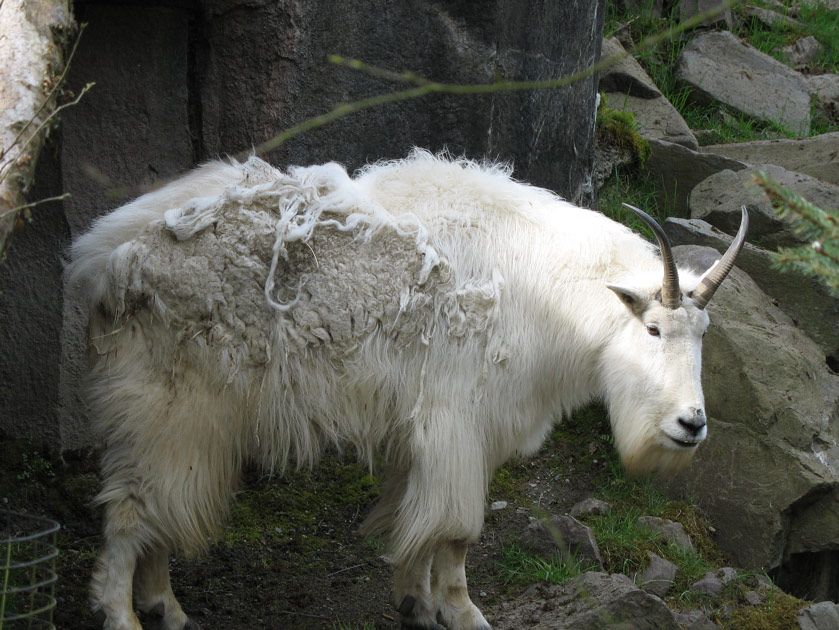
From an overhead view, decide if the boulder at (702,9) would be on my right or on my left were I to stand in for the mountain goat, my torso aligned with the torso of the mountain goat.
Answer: on my left

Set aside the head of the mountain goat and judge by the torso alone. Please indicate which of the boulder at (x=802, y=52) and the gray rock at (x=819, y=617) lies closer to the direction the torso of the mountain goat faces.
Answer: the gray rock

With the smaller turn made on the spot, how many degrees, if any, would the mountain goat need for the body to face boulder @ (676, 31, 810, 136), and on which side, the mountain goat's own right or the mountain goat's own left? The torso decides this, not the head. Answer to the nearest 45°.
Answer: approximately 45° to the mountain goat's own left

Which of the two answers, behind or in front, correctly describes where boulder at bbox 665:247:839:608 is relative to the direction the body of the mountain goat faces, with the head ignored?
in front

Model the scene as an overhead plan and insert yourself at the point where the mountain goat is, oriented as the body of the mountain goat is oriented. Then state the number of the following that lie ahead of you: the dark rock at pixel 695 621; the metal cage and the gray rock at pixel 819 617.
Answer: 2

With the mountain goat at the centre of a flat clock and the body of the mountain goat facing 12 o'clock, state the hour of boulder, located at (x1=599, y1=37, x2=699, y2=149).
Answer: The boulder is roughly at 10 o'clock from the mountain goat.

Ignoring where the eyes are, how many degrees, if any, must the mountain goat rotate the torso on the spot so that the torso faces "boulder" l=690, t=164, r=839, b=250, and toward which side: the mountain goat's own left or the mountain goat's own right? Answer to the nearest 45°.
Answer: approximately 45° to the mountain goat's own left

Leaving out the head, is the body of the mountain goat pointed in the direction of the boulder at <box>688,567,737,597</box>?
yes

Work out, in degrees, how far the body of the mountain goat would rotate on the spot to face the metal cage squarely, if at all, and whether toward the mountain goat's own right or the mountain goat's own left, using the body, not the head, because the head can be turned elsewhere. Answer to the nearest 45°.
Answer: approximately 180°

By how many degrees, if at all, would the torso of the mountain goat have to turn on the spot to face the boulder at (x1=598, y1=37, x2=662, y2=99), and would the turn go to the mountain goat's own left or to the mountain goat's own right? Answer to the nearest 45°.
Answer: approximately 45° to the mountain goat's own left

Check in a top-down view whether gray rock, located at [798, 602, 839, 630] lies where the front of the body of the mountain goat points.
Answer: yes

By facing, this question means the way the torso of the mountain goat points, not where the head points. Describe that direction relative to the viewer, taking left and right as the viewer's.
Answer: facing to the right of the viewer

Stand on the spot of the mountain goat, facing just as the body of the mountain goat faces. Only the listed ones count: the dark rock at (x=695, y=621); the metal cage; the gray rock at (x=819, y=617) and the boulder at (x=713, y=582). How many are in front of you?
3
